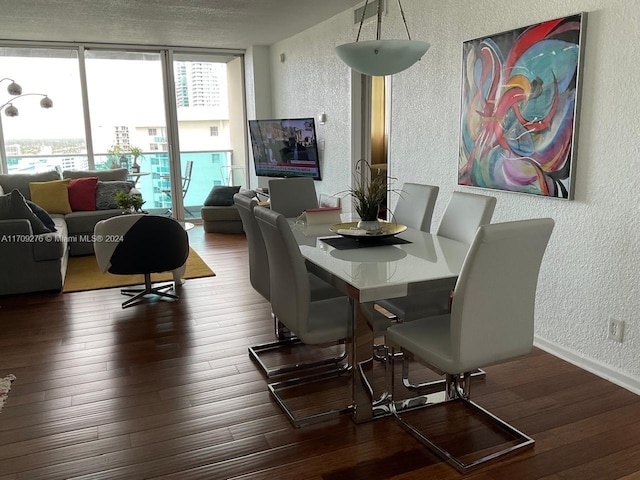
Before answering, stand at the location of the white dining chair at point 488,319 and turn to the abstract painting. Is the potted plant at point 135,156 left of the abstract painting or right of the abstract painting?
left

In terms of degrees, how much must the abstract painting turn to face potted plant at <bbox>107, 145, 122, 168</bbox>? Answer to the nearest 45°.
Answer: approximately 90° to its right

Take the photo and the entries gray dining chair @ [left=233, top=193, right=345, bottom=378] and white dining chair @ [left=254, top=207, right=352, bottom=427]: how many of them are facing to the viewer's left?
0

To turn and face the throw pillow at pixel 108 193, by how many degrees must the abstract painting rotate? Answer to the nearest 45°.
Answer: approximately 45° to its right

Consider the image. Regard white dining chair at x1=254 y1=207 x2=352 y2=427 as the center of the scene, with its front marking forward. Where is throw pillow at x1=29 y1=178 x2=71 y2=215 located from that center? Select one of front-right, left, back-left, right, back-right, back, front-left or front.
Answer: left

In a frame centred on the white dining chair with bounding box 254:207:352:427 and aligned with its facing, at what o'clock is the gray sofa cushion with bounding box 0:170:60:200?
The gray sofa cushion is roughly at 9 o'clock from the white dining chair.

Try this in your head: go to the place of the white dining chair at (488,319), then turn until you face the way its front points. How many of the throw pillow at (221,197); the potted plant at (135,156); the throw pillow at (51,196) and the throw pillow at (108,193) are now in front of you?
4

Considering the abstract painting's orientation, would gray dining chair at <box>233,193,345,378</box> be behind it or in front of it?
in front

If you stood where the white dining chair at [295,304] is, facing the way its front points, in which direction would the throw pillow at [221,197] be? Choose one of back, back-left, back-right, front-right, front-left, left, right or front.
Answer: front-left

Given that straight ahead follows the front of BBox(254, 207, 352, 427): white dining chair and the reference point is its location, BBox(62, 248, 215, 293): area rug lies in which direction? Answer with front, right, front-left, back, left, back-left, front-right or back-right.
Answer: left

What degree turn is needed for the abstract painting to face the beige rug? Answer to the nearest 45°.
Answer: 0° — it already faces it

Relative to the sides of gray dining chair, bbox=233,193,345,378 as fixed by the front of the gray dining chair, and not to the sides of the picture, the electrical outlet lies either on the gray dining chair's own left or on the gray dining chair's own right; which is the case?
on the gray dining chair's own right

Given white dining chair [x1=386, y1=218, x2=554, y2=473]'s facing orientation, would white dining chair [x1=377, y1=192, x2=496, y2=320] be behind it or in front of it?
in front

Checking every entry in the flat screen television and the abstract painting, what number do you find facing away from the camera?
0

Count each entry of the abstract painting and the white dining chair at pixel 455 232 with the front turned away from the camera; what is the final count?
0

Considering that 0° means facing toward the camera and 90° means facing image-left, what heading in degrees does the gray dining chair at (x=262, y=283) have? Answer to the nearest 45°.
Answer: approximately 225°
